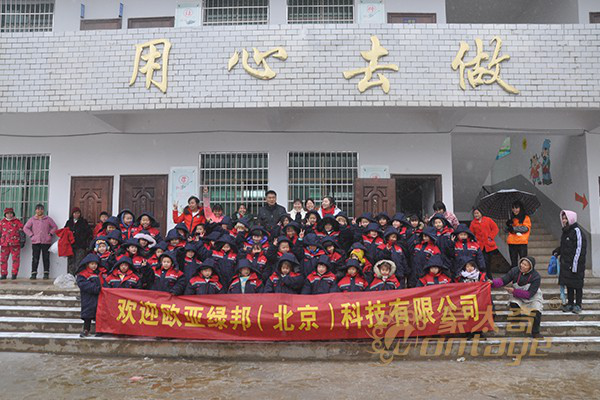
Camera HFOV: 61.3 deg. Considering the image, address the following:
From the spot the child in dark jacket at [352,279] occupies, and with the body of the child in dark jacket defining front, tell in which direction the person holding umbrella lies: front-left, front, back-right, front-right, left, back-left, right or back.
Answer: back-left

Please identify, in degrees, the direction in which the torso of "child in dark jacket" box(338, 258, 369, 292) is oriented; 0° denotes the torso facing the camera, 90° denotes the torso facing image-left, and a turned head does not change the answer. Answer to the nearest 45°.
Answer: approximately 0°

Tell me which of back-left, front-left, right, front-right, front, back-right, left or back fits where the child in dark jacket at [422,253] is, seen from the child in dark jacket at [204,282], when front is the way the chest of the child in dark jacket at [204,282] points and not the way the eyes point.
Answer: left

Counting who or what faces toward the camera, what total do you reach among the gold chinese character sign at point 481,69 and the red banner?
2

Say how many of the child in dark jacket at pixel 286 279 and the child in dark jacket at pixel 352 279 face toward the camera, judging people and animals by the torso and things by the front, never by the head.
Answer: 2

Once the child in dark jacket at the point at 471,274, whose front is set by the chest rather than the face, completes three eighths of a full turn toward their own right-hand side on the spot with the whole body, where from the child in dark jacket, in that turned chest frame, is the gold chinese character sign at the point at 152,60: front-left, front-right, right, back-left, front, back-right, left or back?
front-left
